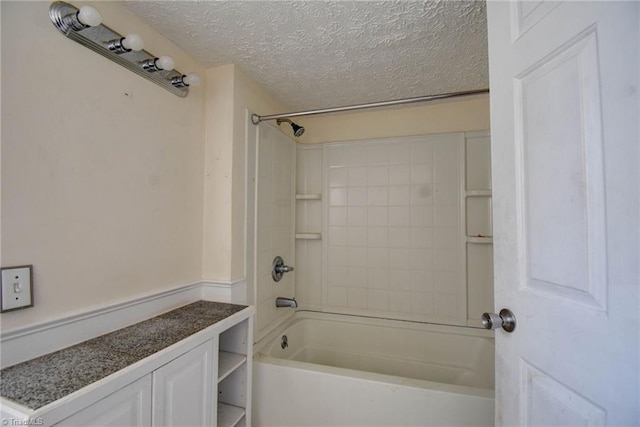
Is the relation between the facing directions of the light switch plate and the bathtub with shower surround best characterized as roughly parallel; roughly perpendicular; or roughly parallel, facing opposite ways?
roughly perpendicular

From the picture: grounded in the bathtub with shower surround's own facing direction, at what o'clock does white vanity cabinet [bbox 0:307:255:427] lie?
The white vanity cabinet is roughly at 1 o'clock from the bathtub with shower surround.

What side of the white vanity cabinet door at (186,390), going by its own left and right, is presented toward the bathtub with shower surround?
left

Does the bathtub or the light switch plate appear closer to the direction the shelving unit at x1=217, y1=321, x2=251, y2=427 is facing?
the bathtub

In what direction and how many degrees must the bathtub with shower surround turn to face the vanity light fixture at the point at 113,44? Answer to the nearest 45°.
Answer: approximately 45° to its right

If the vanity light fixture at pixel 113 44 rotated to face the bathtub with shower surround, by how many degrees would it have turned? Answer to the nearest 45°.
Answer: approximately 45° to its left
